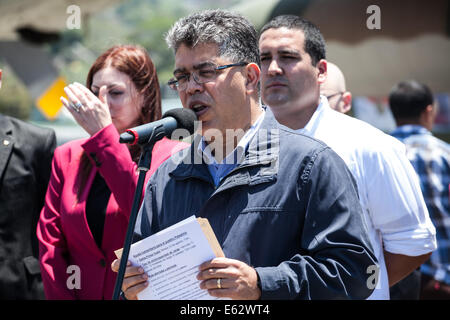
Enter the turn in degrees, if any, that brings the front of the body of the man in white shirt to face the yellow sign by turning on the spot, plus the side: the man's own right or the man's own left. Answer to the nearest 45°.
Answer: approximately 90° to the man's own right

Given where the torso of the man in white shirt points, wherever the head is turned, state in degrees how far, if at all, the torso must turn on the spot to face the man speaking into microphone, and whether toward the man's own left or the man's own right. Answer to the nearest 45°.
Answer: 0° — they already face them

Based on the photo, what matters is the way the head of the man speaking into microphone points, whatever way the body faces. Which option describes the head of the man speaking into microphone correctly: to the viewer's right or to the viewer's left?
to the viewer's left

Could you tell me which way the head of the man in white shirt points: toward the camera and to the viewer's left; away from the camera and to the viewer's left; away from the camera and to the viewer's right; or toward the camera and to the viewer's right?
toward the camera and to the viewer's left

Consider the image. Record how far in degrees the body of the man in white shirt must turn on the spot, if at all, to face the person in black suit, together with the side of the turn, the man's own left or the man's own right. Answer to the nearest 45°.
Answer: approximately 45° to the man's own right

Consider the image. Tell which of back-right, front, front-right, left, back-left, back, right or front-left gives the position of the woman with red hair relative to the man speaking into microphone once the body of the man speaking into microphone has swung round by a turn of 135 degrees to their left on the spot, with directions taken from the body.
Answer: back-left

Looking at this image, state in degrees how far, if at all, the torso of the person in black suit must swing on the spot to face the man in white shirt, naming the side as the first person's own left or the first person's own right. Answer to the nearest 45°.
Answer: approximately 45° to the first person's own left

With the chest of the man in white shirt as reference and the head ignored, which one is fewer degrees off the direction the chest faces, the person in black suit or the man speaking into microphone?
the man speaking into microphone

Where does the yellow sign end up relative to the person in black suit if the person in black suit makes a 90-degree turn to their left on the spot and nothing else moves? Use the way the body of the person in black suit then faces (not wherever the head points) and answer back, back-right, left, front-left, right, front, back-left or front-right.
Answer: left

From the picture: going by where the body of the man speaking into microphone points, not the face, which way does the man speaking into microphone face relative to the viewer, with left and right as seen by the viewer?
facing the viewer and to the left of the viewer

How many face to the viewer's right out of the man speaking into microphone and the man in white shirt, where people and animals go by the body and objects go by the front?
0

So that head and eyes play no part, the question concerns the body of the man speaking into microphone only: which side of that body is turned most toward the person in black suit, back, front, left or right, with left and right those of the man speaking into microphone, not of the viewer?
right

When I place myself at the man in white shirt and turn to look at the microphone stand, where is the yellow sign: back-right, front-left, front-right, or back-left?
back-right

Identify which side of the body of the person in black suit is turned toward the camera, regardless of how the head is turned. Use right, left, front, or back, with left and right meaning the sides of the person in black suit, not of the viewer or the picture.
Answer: front
